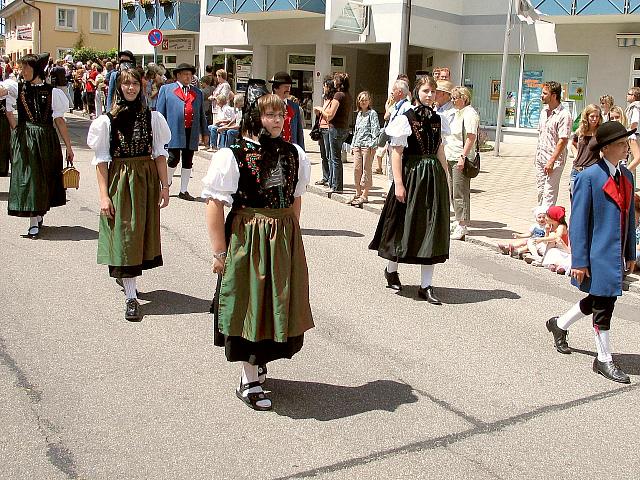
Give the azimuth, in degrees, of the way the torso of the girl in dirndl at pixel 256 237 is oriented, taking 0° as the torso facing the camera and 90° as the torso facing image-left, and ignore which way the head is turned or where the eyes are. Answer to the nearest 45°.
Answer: approximately 315°

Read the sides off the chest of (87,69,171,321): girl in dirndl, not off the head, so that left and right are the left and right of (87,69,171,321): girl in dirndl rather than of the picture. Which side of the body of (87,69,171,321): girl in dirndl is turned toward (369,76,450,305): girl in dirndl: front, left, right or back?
left

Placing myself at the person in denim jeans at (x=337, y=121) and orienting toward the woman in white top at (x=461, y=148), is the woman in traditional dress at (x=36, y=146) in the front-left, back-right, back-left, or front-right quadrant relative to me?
front-right

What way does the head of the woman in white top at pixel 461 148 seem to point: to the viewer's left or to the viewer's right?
to the viewer's left

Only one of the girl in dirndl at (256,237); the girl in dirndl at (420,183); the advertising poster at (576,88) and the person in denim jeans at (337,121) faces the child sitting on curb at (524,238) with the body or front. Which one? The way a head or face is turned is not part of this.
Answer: the advertising poster

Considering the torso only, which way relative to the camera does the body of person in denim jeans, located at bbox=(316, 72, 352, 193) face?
to the viewer's left

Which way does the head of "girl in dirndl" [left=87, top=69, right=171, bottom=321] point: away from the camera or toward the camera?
toward the camera

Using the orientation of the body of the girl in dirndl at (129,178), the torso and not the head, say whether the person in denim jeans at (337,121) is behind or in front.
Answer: behind

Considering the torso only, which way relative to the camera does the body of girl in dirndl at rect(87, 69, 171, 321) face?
toward the camera

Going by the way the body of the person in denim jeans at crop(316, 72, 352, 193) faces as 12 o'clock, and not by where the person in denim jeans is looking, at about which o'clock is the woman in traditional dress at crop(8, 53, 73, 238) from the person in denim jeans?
The woman in traditional dress is roughly at 10 o'clock from the person in denim jeans.

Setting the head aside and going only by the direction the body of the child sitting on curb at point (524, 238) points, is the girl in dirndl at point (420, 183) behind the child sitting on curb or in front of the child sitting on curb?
in front

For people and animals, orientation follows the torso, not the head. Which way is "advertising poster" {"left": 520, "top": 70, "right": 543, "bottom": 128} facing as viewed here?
toward the camera

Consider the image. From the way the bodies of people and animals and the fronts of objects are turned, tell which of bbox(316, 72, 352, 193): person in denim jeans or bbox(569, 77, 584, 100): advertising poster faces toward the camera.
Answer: the advertising poster

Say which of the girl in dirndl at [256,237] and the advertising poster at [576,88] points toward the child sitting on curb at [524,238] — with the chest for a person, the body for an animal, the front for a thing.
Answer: the advertising poster

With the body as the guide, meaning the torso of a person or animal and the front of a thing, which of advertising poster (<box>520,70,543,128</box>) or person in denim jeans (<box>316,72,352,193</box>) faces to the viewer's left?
the person in denim jeans

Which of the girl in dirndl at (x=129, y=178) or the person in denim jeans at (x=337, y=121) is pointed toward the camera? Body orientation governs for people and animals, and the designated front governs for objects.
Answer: the girl in dirndl

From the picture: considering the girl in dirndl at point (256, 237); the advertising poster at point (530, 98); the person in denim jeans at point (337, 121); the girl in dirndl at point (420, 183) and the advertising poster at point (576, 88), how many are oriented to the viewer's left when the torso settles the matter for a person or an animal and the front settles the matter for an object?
1

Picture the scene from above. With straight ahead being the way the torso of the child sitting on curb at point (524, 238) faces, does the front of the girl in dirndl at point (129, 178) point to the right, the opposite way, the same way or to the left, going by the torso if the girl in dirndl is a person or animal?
to the left

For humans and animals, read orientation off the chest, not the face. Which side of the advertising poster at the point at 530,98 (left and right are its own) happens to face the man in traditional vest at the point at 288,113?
front
